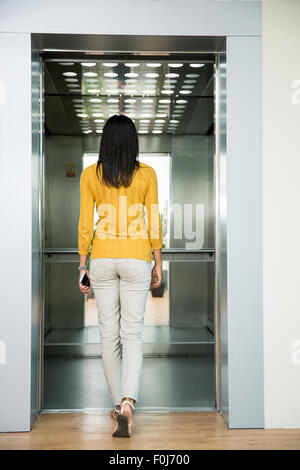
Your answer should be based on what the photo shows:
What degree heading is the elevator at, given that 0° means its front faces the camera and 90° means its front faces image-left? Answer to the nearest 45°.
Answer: approximately 0°

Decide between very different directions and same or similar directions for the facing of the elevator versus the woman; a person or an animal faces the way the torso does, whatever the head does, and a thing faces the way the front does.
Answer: very different directions

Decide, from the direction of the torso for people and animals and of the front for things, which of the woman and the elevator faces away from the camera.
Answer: the woman

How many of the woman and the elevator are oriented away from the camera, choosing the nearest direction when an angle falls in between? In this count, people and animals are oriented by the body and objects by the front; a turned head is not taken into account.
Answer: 1

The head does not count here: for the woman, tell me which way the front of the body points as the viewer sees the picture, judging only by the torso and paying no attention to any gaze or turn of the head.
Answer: away from the camera

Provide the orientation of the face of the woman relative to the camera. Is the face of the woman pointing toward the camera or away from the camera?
away from the camera
